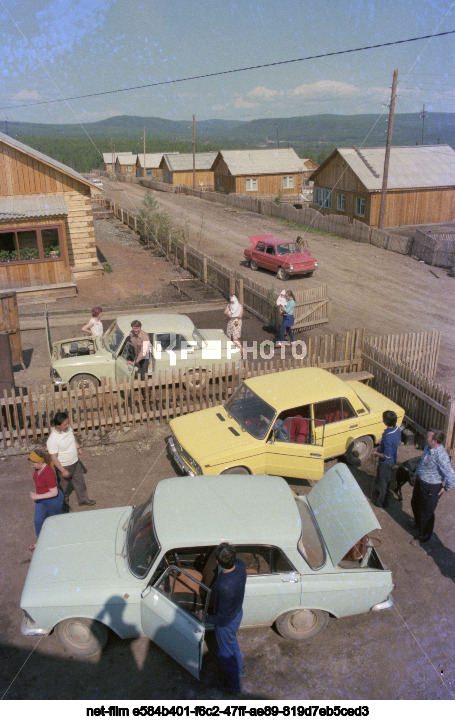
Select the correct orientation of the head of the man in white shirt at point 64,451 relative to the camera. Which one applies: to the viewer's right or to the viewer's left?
to the viewer's right

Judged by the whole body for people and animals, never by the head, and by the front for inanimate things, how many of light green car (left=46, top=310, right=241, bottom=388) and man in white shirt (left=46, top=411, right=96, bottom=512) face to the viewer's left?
1

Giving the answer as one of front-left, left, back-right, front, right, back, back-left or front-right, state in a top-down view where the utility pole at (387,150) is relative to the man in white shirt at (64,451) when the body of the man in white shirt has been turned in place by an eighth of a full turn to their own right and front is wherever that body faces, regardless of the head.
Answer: back-left

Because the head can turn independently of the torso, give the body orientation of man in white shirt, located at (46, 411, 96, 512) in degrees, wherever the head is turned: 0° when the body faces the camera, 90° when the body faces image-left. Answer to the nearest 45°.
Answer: approximately 315°

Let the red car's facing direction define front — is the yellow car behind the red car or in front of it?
in front

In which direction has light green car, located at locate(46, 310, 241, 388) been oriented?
to the viewer's left

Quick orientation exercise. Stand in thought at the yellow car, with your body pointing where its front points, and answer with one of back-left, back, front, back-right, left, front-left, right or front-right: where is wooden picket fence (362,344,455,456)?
back

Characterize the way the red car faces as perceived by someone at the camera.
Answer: facing the viewer and to the right of the viewer

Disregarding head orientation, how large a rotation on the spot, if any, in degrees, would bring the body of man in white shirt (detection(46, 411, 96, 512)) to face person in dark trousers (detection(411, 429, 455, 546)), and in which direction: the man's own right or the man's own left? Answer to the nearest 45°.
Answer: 0° — they already face them

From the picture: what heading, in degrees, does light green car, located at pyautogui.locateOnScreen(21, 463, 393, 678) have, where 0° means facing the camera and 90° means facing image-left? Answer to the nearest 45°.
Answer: approximately 90°

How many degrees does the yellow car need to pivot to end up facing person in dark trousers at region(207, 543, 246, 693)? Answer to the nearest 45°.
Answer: approximately 45° to its left
